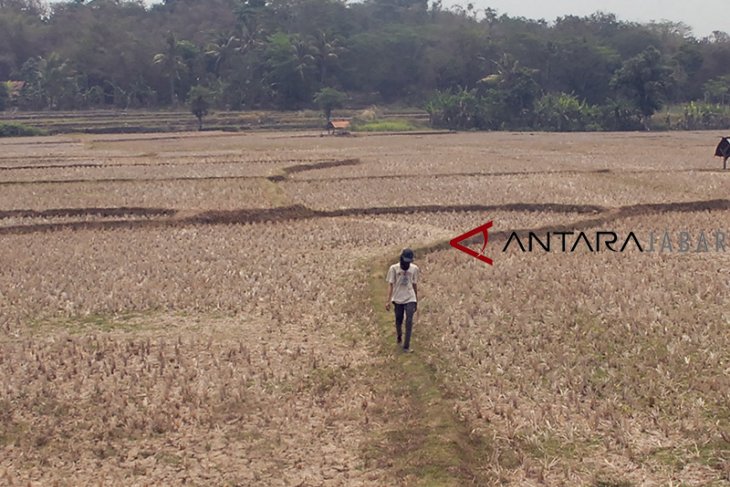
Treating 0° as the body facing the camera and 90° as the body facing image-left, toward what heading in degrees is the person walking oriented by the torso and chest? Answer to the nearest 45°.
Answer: approximately 0°

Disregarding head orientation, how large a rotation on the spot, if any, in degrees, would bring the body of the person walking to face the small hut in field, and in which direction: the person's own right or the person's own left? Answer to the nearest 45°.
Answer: approximately 180°
